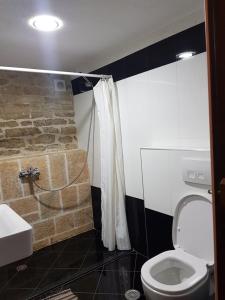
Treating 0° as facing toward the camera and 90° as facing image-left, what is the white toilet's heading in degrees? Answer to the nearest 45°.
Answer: approximately 45°

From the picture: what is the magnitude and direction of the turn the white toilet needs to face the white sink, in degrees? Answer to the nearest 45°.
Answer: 0° — it already faces it

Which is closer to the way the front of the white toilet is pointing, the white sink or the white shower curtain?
the white sink

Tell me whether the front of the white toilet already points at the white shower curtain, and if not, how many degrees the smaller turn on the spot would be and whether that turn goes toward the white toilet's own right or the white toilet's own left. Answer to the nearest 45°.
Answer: approximately 90° to the white toilet's own right
